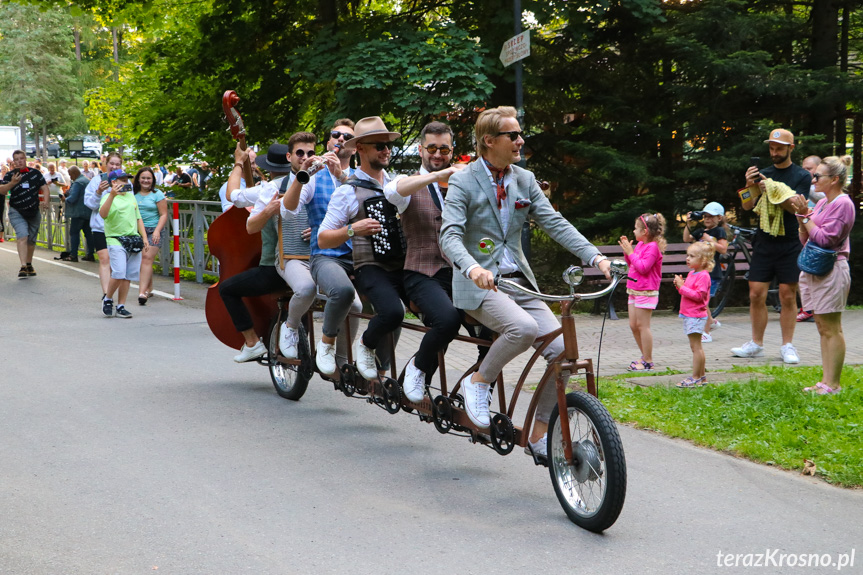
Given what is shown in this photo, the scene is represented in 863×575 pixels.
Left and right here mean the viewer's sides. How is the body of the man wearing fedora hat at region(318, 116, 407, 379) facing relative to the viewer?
facing the viewer and to the right of the viewer

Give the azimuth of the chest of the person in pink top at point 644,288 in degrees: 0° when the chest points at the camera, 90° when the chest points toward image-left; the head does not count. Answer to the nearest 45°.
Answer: approximately 90°

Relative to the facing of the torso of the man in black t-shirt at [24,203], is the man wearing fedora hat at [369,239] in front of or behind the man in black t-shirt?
in front

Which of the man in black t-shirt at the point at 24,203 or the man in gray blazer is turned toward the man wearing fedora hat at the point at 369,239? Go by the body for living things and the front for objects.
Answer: the man in black t-shirt

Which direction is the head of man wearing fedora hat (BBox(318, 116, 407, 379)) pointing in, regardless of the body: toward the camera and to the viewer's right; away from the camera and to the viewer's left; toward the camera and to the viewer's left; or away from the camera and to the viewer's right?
toward the camera and to the viewer's right

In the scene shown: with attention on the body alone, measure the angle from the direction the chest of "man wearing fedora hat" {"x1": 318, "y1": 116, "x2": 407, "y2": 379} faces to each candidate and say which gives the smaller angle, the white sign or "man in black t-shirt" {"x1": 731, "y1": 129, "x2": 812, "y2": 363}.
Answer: the man in black t-shirt

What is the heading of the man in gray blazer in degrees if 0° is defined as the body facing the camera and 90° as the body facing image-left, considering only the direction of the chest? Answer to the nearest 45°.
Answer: approximately 315°

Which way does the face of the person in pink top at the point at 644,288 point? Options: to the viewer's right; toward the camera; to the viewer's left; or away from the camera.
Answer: to the viewer's left

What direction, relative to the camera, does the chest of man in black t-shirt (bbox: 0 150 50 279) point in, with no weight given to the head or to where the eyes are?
toward the camera
